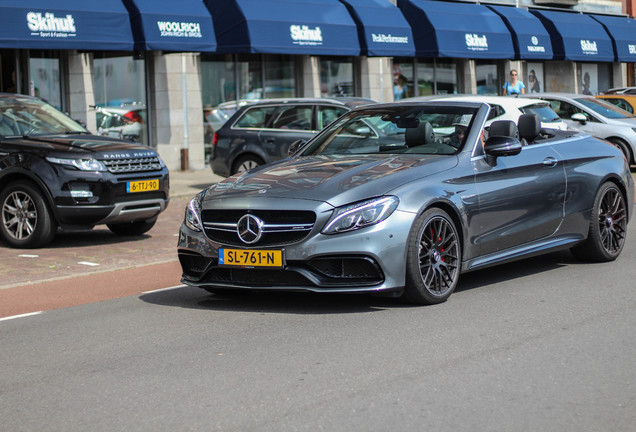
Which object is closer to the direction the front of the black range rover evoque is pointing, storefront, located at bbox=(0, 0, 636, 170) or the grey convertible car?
the grey convertible car

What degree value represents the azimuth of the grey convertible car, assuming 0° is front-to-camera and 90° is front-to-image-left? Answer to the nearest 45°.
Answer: approximately 45°

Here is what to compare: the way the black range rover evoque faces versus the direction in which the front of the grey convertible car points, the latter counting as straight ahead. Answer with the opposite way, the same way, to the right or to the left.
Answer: to the left

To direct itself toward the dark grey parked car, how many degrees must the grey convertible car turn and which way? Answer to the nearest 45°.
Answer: approximately 135° to its right

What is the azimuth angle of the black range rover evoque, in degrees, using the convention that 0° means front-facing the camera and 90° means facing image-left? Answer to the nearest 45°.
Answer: approximately 315°

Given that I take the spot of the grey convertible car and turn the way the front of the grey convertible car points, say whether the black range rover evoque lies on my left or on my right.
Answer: on my right

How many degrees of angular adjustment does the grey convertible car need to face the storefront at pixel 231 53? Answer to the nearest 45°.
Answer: approximately 135° to its right

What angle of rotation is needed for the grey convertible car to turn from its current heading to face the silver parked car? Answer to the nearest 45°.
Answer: approximately 135° to its right
